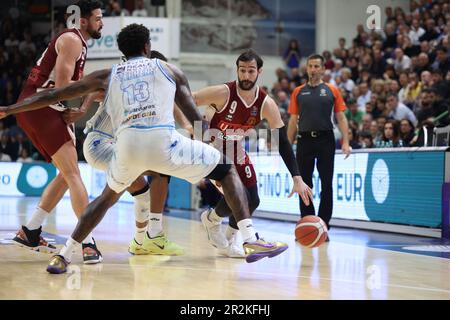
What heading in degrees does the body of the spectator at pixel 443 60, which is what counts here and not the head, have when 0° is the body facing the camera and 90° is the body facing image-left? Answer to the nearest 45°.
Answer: approximately 45°

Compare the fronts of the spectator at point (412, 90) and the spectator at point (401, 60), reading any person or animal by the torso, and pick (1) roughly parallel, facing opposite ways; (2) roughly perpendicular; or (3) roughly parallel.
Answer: roughly parallel

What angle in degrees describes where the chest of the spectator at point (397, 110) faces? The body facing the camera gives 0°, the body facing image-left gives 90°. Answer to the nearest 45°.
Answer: approximately 45°

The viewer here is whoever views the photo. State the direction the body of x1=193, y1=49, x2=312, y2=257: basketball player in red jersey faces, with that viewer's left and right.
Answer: facing the viewer

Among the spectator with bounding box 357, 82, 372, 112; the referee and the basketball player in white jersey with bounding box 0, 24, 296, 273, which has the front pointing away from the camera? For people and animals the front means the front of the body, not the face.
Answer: the basketball player in white jersey

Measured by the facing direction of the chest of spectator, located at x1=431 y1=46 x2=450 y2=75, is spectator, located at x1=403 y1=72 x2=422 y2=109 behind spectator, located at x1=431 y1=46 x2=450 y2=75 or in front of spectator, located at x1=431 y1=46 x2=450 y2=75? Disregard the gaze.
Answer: in front

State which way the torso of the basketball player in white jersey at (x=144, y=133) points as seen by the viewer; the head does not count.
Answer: away from the camera

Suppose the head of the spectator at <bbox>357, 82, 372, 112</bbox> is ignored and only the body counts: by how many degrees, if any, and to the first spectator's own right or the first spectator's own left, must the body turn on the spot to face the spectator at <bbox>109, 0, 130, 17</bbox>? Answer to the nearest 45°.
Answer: approximately 90° to the first spectator's own right

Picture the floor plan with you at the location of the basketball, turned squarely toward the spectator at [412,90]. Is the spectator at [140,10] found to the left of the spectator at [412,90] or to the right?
left

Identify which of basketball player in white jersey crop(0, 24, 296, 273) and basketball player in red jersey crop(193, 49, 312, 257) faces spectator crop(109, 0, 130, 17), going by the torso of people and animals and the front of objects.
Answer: the basketball player in white jersey

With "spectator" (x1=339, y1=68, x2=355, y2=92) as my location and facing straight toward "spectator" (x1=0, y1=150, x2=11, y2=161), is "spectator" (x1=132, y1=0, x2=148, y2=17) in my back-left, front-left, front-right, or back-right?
front-right

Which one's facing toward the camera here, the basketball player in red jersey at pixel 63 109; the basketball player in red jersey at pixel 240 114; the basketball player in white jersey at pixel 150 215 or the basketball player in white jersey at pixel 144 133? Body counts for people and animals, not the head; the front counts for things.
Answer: the basketball player in red jersey at pixel 240 114

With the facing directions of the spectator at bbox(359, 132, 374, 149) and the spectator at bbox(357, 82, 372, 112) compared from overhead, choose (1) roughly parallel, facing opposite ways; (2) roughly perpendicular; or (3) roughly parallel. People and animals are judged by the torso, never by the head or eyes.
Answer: roughly parallel

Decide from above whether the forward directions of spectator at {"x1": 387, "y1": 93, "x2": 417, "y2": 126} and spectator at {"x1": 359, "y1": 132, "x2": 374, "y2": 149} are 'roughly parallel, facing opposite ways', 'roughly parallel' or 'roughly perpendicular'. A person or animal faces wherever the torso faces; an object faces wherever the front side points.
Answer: roughly parallel

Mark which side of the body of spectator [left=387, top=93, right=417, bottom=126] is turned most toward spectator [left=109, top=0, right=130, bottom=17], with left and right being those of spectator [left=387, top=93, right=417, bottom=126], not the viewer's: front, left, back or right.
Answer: right

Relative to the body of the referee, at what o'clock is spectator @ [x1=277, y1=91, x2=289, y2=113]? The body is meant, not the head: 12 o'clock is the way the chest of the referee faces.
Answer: The spectator is roughly at 6 o'clock from the referee.

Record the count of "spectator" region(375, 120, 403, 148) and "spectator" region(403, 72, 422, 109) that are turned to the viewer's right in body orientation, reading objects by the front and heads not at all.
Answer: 0
